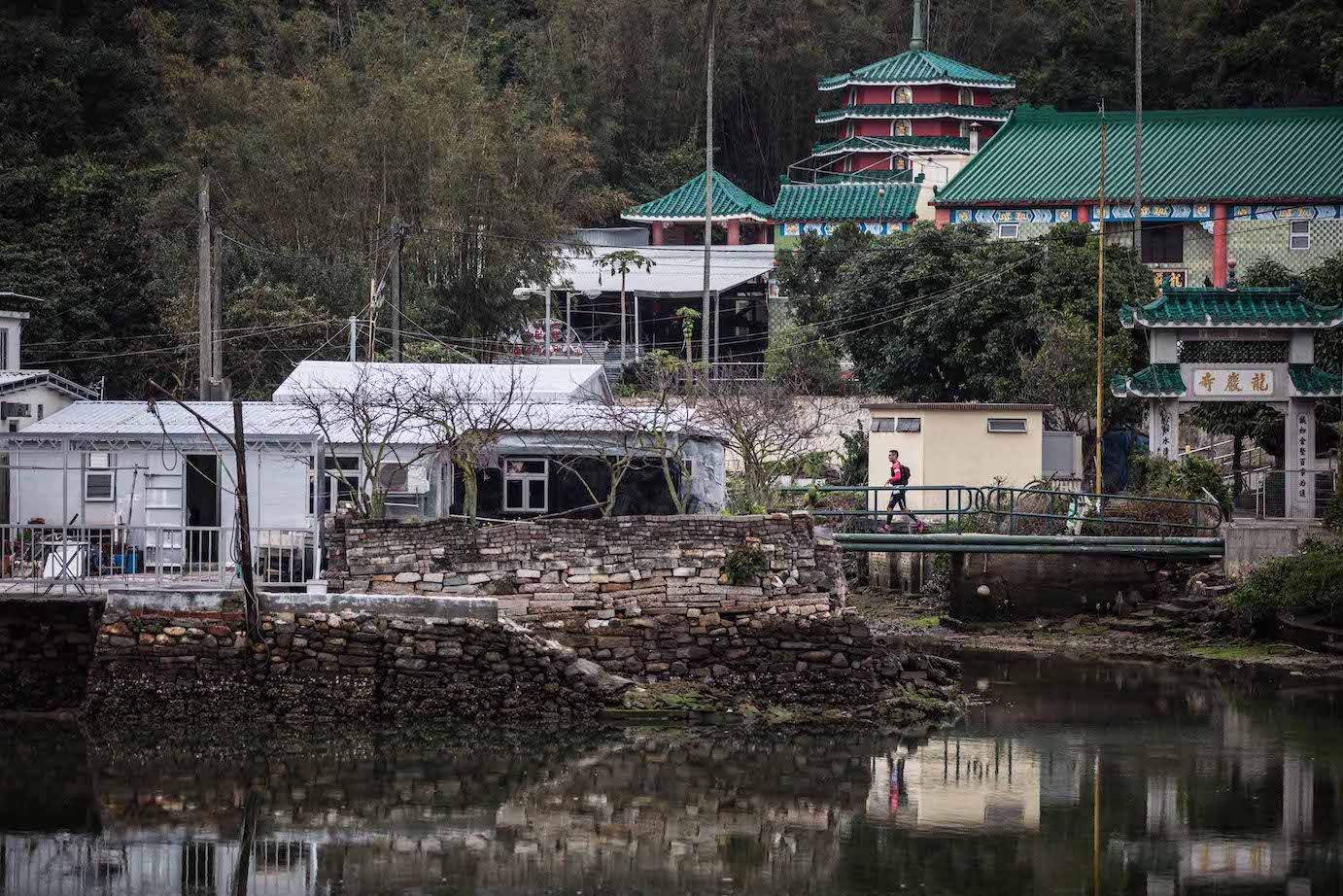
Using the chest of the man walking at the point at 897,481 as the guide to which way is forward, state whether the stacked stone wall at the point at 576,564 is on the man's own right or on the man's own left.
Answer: on the man's own left

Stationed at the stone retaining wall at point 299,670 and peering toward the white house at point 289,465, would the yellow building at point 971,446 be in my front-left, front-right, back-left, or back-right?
front-right

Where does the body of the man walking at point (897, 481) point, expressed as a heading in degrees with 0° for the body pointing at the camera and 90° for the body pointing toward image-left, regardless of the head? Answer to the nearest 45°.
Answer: approximately 90°

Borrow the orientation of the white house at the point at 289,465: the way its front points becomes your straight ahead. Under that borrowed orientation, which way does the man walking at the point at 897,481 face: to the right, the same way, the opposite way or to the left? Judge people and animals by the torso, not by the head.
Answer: to the right

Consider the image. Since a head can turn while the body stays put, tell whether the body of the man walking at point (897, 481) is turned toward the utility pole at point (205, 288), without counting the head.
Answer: yes

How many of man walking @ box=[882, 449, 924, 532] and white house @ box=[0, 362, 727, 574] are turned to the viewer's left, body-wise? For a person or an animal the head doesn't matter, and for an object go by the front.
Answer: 1

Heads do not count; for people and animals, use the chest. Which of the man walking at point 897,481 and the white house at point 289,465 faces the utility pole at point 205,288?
the man walking

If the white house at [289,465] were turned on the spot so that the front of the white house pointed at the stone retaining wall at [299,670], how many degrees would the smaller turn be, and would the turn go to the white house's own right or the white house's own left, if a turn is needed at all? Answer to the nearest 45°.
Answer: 0° — it already faces it

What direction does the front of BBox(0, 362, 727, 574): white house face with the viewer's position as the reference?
facing the viewer

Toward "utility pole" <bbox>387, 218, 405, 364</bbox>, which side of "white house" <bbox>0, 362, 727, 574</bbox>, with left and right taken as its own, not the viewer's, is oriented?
back

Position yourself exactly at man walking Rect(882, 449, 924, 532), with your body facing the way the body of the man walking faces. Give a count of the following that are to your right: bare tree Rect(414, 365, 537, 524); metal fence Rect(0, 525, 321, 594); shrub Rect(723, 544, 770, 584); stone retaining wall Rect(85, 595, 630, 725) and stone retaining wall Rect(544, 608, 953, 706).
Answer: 0

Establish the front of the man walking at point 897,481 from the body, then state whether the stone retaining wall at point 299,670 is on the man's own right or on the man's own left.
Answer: on the man's own left

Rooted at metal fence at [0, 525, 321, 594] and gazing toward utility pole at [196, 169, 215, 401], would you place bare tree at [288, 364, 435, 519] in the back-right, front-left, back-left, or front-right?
front-right

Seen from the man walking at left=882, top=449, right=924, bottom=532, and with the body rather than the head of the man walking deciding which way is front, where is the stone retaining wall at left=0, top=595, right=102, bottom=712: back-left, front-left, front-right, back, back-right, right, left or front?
front-left

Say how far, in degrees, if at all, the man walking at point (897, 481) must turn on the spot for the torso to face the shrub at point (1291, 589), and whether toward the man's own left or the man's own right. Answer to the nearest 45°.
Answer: approximately 135° to the man's own left

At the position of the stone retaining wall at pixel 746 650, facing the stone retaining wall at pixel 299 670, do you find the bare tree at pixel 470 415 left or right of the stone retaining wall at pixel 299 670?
right

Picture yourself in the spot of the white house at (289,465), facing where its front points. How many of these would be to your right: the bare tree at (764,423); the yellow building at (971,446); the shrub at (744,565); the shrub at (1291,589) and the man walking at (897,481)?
0

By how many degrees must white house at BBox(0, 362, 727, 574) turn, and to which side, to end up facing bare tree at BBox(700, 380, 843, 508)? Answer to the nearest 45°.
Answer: approximately 135° to its left
